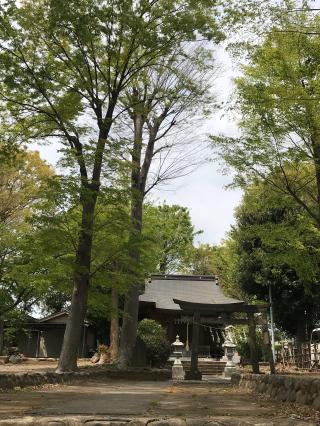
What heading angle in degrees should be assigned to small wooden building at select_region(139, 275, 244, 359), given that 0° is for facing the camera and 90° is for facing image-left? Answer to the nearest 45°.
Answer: approximately 0°

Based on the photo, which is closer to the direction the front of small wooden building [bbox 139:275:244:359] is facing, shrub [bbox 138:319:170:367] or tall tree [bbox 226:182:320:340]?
the shrub

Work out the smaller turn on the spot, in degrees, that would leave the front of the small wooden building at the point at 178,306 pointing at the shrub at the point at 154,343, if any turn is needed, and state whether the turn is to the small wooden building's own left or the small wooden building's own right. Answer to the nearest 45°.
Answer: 0° — it already faces it

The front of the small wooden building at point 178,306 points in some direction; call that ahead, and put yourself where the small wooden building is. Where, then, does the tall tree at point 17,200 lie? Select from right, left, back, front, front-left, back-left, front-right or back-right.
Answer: front-right

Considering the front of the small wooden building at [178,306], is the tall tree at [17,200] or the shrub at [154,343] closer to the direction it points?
the shrub

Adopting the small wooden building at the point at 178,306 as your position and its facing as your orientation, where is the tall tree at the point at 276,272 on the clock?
The tall tree is roughly at 10 o'clock from the small wooden building.

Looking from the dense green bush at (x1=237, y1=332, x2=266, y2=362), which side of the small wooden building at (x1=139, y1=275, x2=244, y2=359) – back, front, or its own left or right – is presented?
left

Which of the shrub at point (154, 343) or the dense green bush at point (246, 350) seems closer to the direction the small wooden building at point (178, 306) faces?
the shrub
